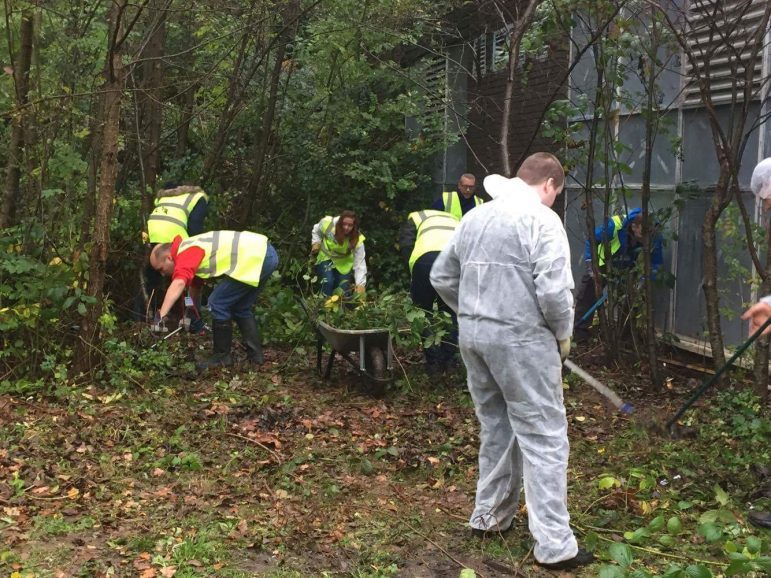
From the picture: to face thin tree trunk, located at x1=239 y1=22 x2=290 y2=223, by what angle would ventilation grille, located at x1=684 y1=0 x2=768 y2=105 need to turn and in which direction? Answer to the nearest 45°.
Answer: approximately 45° to its right

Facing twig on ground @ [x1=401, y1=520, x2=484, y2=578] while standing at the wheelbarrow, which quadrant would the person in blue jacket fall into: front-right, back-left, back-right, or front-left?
back-left

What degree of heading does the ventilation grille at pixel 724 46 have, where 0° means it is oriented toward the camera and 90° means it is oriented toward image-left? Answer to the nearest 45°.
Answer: approximately 45°

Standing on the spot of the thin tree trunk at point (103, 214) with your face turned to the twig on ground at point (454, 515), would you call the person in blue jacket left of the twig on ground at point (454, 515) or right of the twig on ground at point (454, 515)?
left

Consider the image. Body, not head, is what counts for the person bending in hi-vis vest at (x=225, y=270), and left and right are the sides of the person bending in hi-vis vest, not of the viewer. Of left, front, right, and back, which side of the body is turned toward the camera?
left

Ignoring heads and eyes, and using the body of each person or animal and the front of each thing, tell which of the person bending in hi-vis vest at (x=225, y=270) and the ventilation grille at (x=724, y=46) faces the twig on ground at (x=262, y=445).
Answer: the ventilation grille
